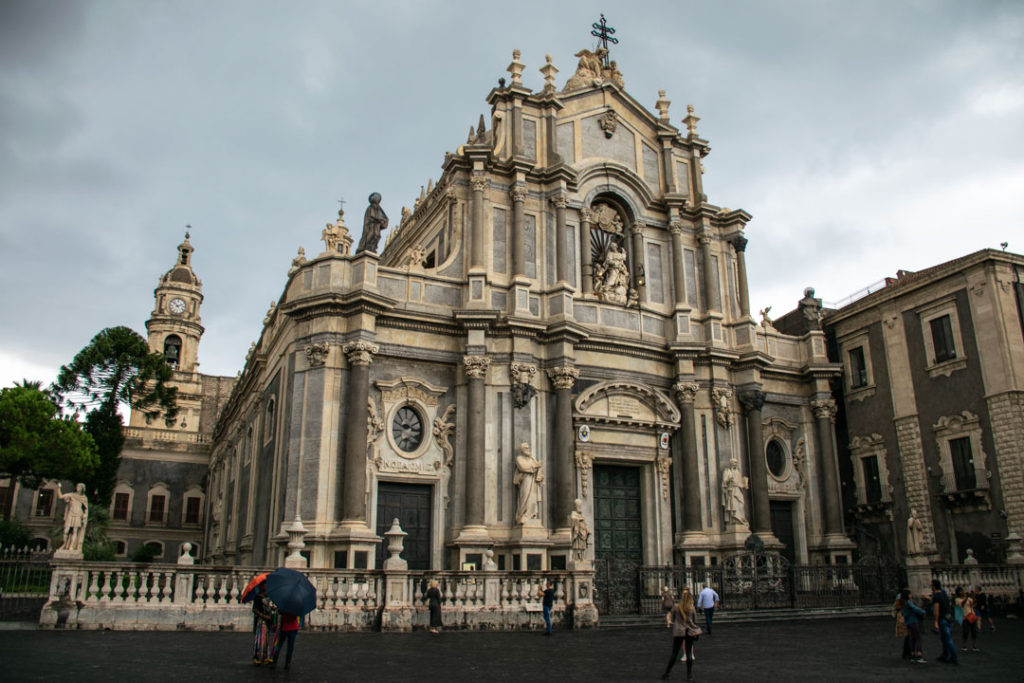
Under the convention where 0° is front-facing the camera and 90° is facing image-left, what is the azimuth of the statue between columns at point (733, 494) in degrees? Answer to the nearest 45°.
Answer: approximately 0°

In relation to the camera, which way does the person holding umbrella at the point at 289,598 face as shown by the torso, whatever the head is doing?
away from the camera

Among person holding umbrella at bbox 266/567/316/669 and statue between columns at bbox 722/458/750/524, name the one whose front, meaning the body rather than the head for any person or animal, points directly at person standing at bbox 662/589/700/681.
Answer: the statue between columns

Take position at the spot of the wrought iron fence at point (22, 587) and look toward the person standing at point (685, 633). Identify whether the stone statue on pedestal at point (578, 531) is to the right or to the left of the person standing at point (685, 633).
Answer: left

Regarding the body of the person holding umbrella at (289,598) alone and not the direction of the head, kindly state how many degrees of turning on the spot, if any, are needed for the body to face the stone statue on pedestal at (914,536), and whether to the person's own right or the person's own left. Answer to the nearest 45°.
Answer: approximately 45° to the person's own right

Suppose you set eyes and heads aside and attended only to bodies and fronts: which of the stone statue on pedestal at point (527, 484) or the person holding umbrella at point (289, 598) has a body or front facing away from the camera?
the person holding umbrella

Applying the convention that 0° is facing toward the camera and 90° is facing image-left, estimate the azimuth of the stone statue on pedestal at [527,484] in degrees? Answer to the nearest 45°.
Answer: approximately 315°

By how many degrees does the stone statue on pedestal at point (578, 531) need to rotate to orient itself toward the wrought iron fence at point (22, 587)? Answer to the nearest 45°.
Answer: approximately 135° to its right

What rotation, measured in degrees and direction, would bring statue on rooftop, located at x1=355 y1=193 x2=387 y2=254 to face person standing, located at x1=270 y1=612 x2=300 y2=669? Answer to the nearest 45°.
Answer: approximately 45° to its right
